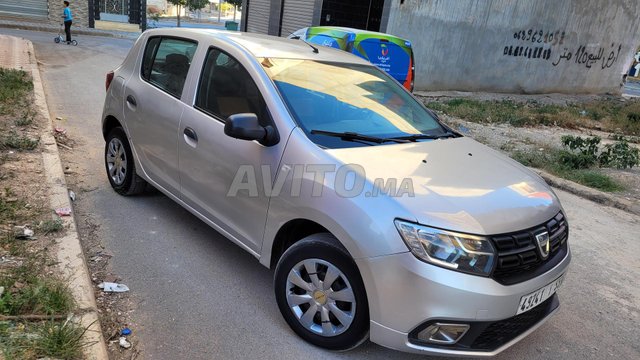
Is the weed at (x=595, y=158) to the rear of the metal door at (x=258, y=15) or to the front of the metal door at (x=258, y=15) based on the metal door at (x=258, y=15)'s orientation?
to the front

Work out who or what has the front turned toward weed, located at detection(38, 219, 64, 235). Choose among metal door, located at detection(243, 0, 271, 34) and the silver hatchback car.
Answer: the metal door

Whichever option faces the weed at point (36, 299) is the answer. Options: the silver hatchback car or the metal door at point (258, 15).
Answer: the metal door

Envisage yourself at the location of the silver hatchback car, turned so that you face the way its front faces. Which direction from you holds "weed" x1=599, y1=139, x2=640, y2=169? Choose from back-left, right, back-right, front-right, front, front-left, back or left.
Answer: left

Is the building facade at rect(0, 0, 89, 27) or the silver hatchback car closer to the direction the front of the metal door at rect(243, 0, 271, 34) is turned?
the silver hatchback car

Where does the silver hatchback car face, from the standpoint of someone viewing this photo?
facing the viewer and to the right of the viewer

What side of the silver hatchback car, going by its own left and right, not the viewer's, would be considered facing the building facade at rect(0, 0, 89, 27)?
back

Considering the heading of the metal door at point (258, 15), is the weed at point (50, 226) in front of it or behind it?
in front

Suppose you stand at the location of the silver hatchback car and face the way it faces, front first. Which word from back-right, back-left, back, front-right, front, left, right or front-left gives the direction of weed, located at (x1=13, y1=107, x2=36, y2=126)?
back

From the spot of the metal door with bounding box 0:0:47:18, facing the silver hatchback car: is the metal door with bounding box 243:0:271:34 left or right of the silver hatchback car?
left

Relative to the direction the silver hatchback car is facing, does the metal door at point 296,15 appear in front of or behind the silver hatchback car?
behind

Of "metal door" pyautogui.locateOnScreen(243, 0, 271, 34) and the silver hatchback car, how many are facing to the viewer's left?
0

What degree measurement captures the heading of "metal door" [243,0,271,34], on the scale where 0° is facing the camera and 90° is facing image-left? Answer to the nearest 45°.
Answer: approximately 0°

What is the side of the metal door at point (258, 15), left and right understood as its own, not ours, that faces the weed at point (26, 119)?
front

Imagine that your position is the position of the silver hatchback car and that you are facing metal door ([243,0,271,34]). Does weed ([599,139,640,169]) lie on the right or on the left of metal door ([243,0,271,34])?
right

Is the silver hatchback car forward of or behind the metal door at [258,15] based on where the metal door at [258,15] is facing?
forward

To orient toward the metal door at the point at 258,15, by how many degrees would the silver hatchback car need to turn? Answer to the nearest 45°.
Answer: approximately 135° to its left
